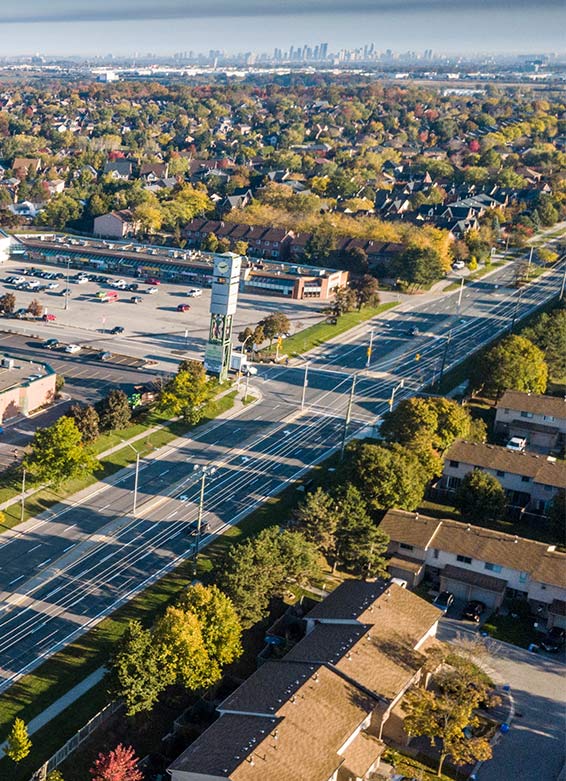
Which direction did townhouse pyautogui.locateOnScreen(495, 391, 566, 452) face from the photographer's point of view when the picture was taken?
facing the viewer

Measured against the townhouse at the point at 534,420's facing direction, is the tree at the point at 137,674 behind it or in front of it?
in front

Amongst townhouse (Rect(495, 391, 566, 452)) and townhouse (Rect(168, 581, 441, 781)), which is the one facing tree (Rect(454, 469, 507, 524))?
townhouse (Rect(495, 391, 566, 452))

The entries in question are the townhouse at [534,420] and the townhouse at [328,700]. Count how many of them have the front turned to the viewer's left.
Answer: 0

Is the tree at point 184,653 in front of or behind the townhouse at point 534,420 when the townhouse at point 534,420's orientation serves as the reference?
in front

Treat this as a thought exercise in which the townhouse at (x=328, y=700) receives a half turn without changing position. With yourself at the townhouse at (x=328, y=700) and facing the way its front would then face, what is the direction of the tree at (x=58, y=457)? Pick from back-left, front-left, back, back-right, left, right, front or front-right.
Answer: front

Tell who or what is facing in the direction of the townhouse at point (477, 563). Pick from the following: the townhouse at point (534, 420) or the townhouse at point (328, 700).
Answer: the townhouse at point (534, 420)

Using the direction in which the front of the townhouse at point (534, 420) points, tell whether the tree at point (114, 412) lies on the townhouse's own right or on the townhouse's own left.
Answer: on the townhouse's own right

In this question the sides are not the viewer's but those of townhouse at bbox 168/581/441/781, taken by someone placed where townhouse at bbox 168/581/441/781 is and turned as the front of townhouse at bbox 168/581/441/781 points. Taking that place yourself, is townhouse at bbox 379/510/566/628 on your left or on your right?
on your left

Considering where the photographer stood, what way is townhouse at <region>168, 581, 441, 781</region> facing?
facing the viewer and to the right of the viewer

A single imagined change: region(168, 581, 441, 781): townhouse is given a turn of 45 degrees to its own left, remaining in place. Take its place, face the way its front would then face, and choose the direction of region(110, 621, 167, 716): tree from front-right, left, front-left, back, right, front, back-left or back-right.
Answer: back

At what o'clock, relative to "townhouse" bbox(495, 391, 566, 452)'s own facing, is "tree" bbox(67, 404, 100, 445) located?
The tree is roughly at 2 o'clock from the townhouse.

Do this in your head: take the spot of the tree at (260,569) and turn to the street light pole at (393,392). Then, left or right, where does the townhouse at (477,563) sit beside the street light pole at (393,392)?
right

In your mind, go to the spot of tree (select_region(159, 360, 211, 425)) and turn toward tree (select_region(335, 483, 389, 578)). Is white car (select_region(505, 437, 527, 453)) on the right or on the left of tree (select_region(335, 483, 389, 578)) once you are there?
left
